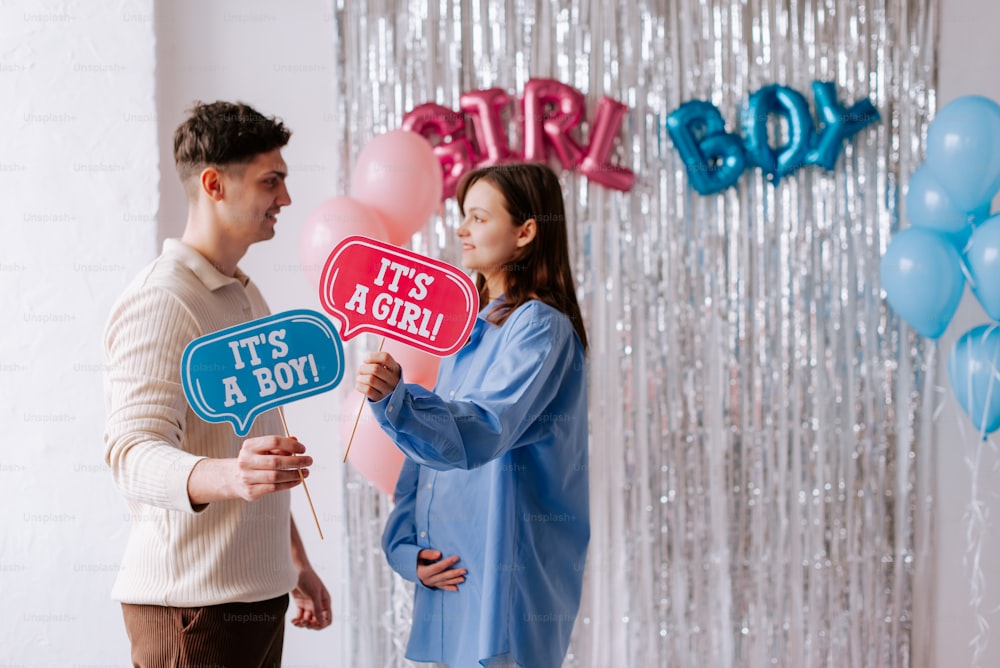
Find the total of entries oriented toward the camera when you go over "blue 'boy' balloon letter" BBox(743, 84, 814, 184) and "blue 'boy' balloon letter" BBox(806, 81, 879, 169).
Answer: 2

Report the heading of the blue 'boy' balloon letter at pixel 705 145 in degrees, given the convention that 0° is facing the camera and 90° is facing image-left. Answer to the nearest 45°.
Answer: approximately 0°

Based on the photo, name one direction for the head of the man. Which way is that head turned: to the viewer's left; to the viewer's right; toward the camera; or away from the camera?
to the viewer's right

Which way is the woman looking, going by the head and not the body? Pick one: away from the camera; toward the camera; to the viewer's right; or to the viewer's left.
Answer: to the viewer's left

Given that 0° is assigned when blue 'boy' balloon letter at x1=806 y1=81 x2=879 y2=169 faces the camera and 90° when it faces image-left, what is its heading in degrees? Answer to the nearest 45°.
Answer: approximately 0°

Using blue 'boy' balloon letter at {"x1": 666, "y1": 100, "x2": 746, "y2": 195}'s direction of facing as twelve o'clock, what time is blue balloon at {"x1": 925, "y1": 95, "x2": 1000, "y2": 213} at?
The blue balloon is roughly at 10 o'clock from the blue 'boy' balloon letter.
